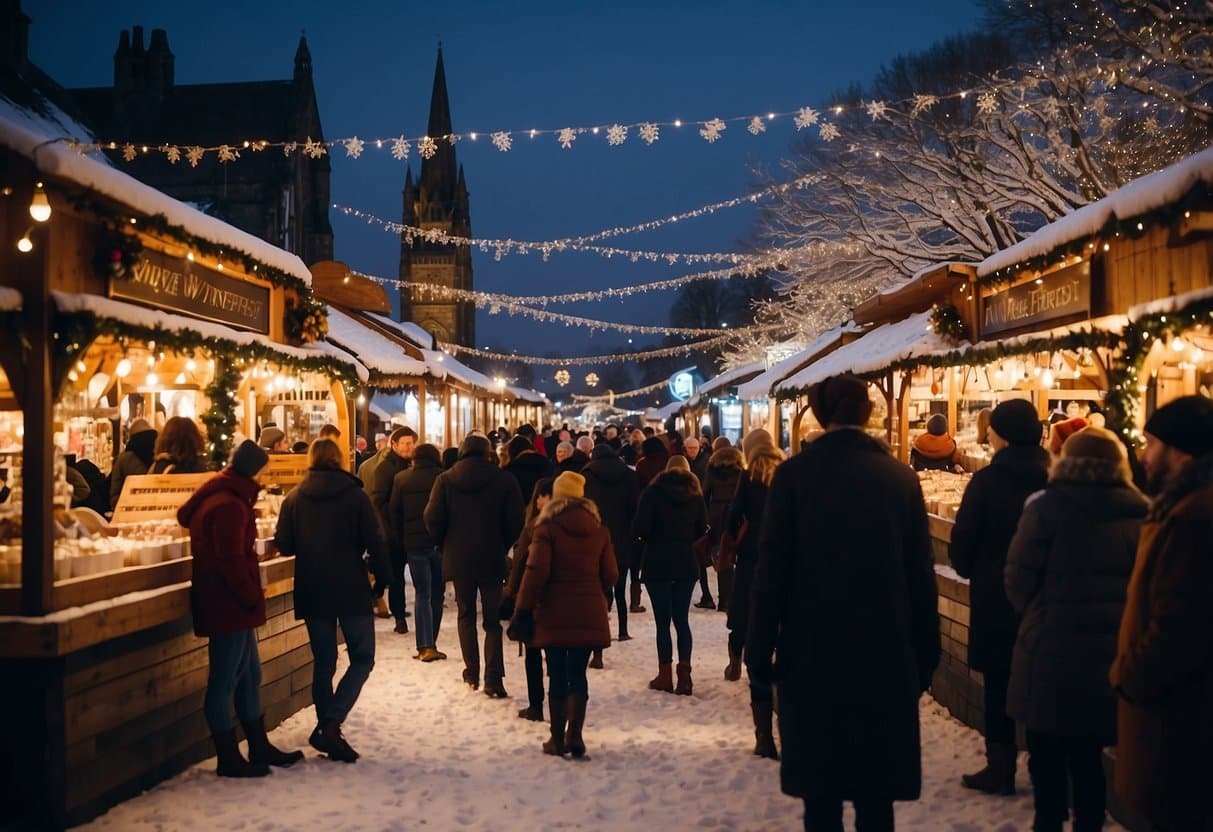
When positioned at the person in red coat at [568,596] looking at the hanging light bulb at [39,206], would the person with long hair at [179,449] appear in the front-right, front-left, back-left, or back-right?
front-right

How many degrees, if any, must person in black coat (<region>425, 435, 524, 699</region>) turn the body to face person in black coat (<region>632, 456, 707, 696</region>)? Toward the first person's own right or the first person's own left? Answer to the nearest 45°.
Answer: approximately 90° to the first person's own right

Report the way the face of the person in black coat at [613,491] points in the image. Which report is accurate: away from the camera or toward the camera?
away from the camera

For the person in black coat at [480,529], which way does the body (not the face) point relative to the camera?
away from the camera

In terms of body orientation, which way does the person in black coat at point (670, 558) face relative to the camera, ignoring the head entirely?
away from the camera

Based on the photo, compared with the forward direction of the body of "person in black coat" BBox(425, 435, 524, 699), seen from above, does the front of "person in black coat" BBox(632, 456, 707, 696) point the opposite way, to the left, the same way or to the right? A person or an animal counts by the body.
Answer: the same way

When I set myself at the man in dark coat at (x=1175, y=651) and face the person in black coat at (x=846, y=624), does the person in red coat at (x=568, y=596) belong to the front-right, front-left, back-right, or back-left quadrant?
front-right

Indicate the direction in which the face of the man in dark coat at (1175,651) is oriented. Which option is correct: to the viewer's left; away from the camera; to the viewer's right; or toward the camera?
to the viewer's left

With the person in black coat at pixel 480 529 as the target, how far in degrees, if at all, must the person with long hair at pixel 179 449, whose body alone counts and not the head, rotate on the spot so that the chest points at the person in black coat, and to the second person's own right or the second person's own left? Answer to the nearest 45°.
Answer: approximately 135° to the second person's own right

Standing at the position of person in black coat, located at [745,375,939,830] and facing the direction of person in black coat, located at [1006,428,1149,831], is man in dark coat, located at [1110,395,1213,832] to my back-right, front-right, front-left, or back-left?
front-right

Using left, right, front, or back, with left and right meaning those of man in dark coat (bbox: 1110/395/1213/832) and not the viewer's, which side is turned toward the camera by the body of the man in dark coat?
left

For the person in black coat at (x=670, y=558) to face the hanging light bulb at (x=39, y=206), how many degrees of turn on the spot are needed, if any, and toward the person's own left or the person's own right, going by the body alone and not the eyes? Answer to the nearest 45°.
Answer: approximately 135° to the person's own left

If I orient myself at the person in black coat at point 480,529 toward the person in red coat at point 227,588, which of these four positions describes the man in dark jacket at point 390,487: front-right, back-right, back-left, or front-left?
back-right

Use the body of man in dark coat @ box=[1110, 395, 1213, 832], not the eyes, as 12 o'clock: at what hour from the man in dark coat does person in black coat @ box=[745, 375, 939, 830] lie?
The person in black coat is roughly at 12 o'clock from the man in dark coat.

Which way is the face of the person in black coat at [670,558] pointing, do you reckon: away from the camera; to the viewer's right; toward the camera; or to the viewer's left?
away from the camera

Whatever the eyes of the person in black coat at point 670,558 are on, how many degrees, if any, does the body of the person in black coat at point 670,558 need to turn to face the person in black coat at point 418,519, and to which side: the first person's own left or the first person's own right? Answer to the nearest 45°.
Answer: approximately 45° to the first person's own left

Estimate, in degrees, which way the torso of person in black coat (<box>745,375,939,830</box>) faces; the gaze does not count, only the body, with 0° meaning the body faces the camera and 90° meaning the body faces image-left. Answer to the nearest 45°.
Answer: approximately 180°

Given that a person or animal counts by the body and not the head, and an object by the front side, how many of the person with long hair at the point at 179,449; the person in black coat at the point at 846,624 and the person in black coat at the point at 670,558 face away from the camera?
3
